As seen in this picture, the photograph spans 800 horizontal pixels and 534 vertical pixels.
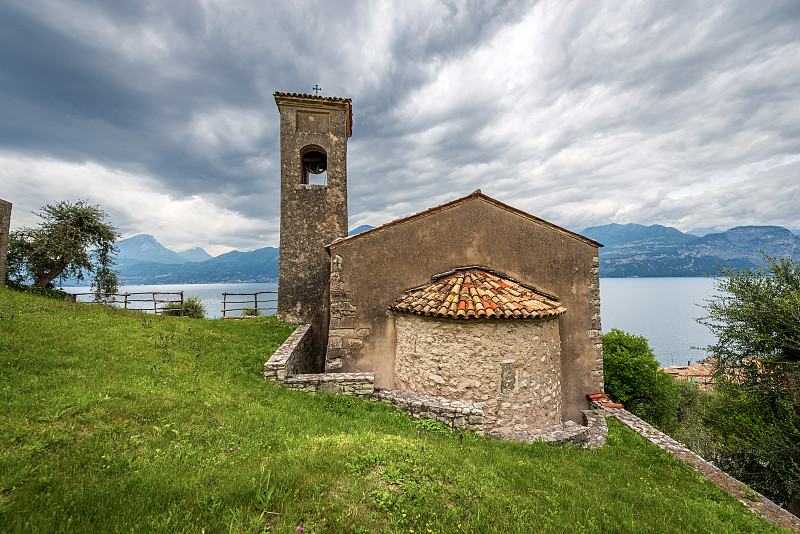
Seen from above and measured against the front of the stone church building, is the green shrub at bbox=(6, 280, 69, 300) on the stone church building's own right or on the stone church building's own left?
on the stone church building's own left

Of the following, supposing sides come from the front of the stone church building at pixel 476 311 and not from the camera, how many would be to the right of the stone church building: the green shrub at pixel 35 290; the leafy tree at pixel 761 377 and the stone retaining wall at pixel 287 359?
1

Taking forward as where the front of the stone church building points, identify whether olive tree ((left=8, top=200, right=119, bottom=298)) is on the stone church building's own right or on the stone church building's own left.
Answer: on the stone church building's own left

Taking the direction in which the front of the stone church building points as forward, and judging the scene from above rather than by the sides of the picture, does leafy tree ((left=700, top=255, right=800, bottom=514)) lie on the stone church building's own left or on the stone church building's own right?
on the stone church building's own right

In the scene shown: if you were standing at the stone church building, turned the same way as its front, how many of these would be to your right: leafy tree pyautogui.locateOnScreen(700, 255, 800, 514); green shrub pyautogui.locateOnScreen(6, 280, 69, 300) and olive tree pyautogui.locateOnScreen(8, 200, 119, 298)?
1

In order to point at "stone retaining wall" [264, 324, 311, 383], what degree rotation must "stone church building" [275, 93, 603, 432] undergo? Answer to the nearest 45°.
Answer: approximately 90° to its left

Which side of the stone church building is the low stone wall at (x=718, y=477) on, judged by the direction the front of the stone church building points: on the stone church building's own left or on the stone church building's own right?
on the stone church building's own right

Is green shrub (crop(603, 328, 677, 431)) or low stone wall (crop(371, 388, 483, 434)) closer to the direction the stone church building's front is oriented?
the green shrub

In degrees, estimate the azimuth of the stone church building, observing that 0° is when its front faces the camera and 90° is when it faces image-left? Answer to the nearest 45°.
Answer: approximately 180°

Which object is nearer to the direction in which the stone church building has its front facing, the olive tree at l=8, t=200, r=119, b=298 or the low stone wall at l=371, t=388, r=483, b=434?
the olive tree
